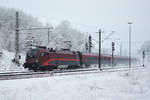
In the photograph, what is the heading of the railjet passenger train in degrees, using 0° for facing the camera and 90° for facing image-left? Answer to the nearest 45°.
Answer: approximately 45°
